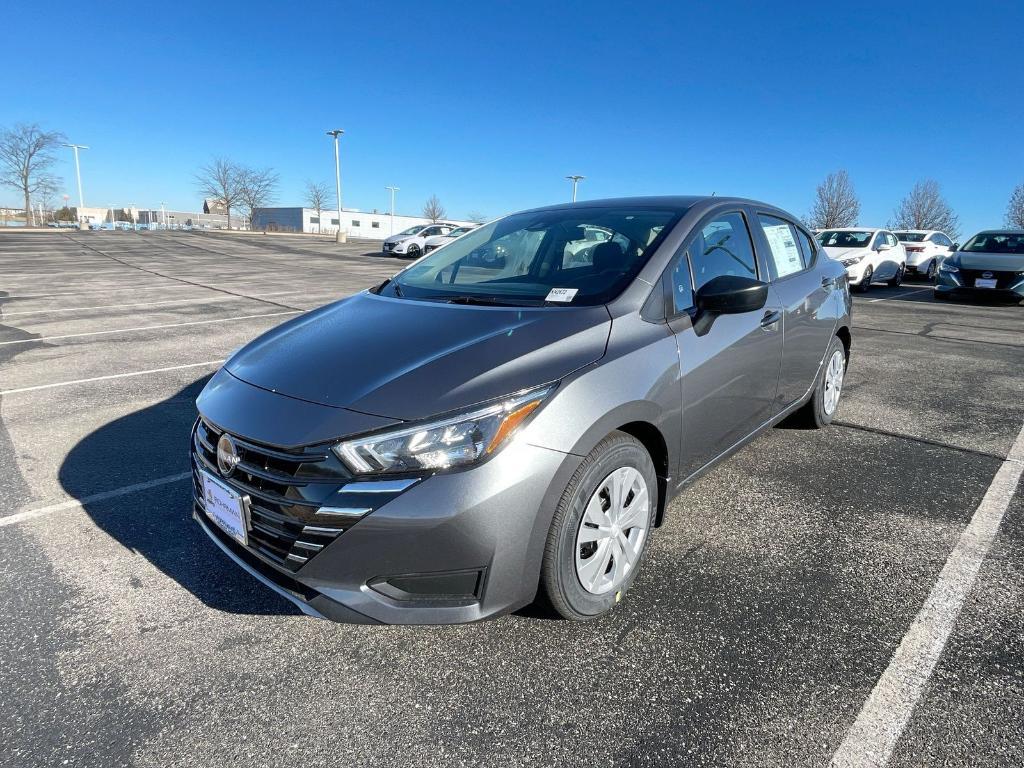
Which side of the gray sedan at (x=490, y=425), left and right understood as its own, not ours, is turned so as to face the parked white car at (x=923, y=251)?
back

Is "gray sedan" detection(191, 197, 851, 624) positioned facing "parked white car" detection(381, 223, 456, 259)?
no

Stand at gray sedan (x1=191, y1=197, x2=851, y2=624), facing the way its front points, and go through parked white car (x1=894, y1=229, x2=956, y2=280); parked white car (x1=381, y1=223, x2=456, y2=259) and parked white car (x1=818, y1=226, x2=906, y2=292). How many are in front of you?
0

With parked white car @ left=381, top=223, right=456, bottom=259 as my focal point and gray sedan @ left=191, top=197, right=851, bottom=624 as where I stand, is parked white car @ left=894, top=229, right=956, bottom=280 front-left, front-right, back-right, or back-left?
front-right

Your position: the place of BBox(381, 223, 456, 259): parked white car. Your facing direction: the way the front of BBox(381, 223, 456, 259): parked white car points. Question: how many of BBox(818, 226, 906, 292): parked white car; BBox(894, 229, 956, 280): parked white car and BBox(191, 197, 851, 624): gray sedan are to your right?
0

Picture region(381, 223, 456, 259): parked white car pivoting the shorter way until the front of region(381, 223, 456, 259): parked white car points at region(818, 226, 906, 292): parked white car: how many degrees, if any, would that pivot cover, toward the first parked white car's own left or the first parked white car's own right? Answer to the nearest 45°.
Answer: approximately 90° to the first parked white car's own left

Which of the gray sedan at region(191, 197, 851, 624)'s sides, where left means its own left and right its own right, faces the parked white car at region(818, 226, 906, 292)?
back

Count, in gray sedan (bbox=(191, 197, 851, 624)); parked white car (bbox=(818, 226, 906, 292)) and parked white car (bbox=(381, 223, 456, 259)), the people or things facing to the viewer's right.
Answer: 0

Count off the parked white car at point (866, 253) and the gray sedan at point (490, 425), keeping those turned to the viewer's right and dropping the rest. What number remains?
0

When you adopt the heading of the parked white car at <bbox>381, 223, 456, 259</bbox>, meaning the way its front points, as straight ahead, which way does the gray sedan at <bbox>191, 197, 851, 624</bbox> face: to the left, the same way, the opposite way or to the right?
the same way

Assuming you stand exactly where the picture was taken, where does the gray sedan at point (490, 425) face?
facing the viewer and to the left of the viewer

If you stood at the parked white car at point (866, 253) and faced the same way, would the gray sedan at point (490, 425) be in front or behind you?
in front

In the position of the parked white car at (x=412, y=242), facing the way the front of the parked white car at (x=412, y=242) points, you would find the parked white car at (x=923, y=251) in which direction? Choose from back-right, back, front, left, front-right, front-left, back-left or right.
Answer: left
